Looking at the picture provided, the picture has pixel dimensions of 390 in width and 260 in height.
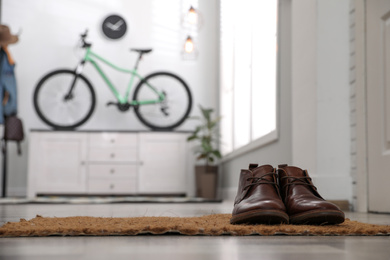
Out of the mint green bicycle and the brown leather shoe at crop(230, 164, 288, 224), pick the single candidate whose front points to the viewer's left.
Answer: the mint green bicycle

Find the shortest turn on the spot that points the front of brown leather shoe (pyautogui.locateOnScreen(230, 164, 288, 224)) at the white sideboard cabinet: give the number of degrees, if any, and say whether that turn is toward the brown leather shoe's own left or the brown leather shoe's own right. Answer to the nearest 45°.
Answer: approximately 180°

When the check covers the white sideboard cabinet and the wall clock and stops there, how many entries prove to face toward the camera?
2

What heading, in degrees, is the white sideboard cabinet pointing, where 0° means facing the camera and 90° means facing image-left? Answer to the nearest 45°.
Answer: approximately 0°

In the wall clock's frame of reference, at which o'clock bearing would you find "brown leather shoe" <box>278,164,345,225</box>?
The brown leather shoe is roughly at 12 o'clock from the wall clock.

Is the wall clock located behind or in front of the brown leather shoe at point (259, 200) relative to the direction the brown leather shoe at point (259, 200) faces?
behind

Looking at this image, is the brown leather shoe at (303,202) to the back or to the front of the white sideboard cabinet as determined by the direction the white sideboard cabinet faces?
to the front

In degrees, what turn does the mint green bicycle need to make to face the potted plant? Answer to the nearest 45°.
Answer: approximately 135° to its left

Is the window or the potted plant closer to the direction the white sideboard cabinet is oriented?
the window

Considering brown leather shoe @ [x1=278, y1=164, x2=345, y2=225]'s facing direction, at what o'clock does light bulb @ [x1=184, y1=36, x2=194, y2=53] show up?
The light bulb is roughly at 7 o'clock from the brown leather shoe.
